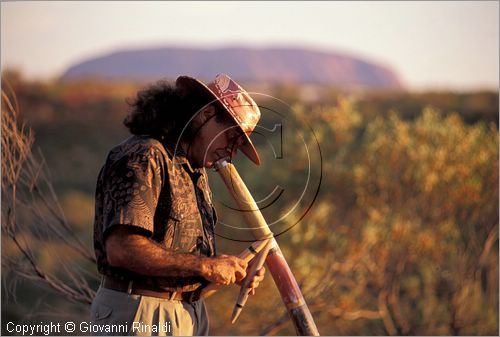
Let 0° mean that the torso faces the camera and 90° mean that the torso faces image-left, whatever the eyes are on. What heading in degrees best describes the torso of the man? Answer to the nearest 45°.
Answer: approximately 315°
